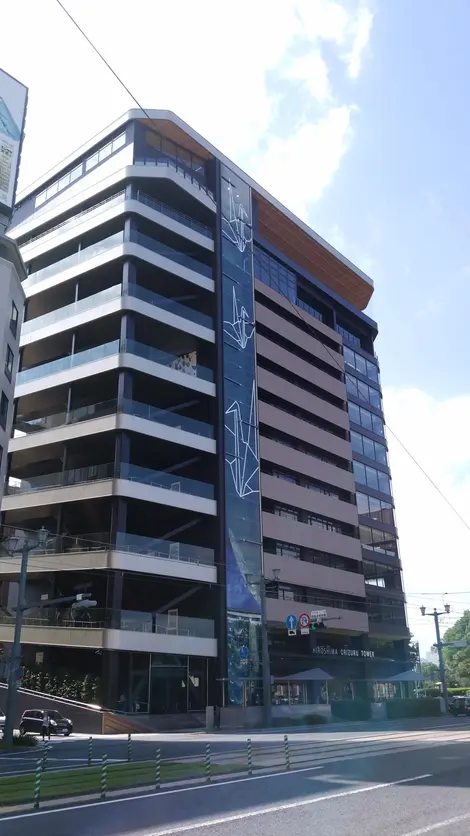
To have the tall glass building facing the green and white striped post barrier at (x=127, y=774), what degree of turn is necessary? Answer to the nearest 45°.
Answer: approximately 45° to its right

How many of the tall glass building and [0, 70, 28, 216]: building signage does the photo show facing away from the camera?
0

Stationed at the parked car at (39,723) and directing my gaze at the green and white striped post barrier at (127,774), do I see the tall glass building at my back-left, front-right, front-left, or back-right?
back-left

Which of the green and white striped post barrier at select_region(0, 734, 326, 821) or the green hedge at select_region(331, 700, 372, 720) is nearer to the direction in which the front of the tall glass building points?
the green and white striped post barrier
